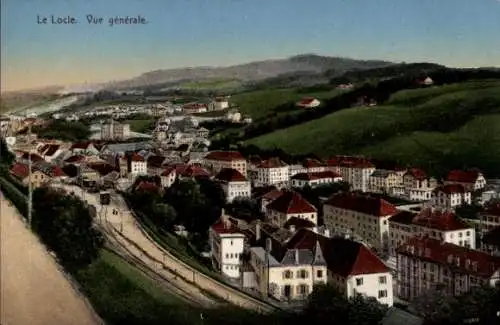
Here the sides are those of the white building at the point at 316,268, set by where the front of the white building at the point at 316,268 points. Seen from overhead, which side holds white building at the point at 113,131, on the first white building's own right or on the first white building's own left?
on the first white building's own right

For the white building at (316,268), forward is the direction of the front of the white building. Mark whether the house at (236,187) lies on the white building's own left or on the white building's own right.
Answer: on the white building's own right

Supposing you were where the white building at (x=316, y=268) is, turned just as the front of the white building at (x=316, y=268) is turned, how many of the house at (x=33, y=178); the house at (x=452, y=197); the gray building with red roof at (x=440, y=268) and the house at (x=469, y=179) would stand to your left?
3

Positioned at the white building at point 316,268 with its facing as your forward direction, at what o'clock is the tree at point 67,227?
The tree is roughly at 3 o'clock from the white building.

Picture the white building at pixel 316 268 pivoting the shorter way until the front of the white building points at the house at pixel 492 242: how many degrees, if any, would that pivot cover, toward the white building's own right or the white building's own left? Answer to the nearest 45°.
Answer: approximately 90° to the white building's own left

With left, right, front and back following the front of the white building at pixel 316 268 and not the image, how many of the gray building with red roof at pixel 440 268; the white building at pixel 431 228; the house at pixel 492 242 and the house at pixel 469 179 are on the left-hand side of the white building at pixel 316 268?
4

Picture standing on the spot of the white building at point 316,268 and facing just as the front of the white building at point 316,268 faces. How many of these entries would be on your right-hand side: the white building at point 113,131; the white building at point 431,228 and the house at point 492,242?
1

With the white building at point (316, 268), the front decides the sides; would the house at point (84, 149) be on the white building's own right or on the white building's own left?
on the white building's own right

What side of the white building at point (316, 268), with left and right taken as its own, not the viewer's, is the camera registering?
front
